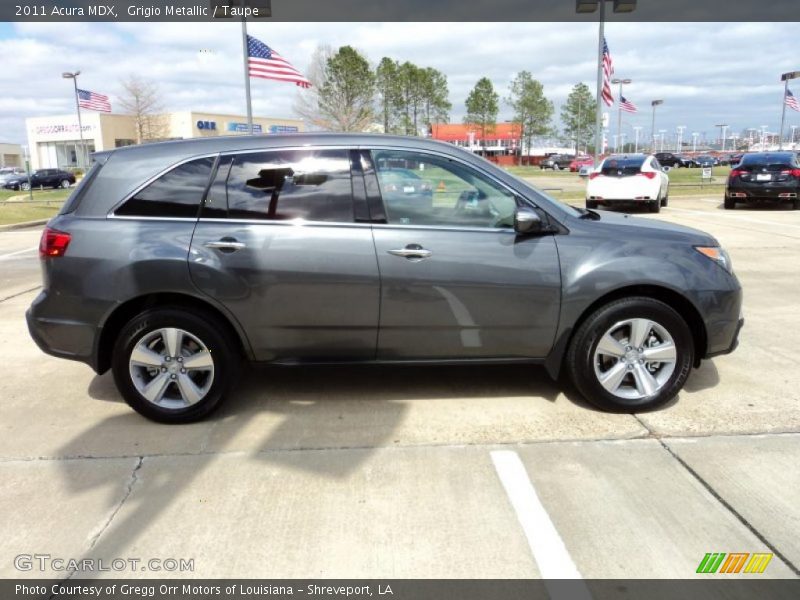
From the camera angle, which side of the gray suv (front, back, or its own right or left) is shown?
right

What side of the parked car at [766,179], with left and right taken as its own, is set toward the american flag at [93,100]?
left

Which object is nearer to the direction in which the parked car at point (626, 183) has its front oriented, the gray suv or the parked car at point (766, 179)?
the parked car

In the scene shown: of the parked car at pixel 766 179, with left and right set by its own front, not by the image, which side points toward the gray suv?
back

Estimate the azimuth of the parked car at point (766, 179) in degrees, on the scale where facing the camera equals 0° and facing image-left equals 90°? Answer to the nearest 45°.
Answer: approximately 180°

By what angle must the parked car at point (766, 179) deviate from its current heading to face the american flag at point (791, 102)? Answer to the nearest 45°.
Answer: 0° — it already faces it

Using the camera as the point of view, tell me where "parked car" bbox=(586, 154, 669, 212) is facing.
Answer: facing away from the viewer

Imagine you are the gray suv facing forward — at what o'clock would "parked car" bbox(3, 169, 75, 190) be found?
The parked car is roughly at 8 o'clock from the gray suv.

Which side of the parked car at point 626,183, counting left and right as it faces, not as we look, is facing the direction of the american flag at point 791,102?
front

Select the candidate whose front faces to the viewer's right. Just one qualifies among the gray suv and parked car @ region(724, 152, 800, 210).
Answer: the gray suv

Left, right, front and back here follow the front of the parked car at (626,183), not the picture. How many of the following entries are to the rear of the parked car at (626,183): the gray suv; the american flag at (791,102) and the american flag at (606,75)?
1

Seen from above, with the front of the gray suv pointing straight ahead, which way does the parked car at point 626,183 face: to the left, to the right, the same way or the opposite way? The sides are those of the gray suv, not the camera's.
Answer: to the left

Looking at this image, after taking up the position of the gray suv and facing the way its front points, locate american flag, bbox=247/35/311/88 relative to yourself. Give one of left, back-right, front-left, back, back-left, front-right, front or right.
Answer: left

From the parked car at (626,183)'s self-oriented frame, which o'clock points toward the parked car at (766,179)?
the parked car at (766,179) is roughly at 2 o'clock from the parked car at (626,183).

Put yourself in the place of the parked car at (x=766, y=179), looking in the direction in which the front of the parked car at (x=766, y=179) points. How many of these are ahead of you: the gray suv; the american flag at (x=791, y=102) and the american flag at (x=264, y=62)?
1

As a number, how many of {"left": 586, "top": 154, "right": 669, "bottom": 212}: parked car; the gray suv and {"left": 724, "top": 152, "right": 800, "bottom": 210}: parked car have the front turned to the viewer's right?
1
